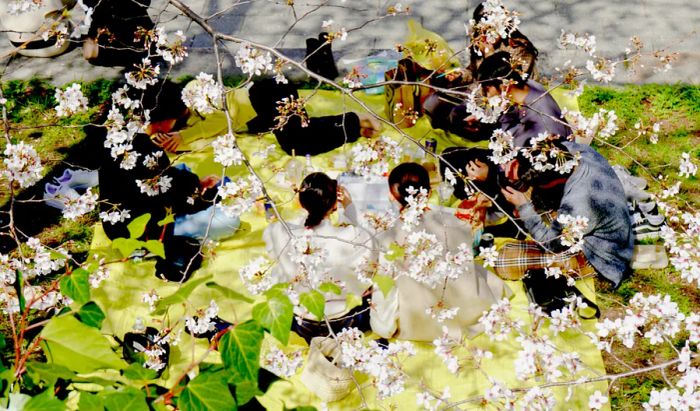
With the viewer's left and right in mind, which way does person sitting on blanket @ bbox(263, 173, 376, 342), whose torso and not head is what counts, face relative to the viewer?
facing away from the viewer

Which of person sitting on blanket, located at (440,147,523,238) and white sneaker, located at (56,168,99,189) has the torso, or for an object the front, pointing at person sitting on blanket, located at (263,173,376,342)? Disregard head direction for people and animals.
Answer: person sitting on blanket, located at (440,147,523,238)

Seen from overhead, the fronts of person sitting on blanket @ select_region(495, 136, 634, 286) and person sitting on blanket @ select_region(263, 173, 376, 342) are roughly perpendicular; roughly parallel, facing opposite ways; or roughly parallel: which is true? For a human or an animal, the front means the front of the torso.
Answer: roughly perpendicular

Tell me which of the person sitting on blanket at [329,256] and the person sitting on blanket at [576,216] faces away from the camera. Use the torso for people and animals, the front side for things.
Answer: the person sitting on blanket at [329,256]

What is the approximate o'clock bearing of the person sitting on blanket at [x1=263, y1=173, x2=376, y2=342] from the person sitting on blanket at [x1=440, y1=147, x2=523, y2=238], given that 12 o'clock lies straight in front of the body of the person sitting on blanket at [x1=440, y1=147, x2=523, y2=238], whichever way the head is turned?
the person sitting on blanket at [x1=263, y1=173, x2=376, y2=342] is roughly at 12 o'clock from the person sitting on blanket at [x1=440, y1=147, x2=523, y2=238].

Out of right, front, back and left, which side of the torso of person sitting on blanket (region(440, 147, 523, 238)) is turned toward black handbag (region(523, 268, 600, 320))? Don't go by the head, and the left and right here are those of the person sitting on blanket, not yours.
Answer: left

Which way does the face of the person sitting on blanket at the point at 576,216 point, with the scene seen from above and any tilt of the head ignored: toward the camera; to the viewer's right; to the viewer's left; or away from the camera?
to the viewer's left

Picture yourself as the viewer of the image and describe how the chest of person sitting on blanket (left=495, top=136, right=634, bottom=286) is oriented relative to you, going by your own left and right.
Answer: facing to the left of the viewer
